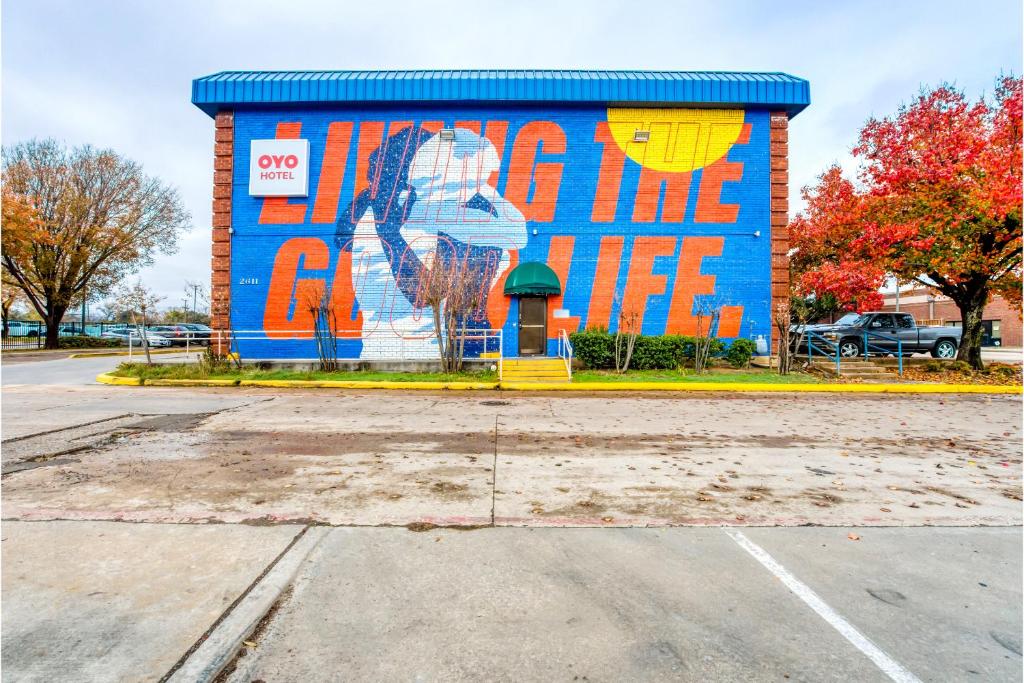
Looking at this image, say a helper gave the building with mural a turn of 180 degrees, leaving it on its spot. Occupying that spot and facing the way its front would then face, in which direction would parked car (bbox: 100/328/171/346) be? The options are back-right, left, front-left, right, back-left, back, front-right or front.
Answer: front-left

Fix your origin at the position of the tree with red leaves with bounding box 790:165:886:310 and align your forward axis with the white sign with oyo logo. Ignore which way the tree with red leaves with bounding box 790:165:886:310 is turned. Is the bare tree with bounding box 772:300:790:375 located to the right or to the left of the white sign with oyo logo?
left

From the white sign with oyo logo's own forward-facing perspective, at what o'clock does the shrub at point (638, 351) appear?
The shrub is roughly at 10 o'clock from the white sign with oyo logo.

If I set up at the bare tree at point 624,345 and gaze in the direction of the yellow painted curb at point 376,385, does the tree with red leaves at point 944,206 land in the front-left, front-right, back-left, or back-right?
back-left

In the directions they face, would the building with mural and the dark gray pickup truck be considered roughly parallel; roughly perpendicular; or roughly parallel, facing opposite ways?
roughly perpendicular

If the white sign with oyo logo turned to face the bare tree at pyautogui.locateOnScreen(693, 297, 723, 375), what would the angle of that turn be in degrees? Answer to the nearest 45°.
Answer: approximately 45° to its left

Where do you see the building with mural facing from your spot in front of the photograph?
facing the viewer

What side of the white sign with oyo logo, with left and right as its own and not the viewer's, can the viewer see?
front
